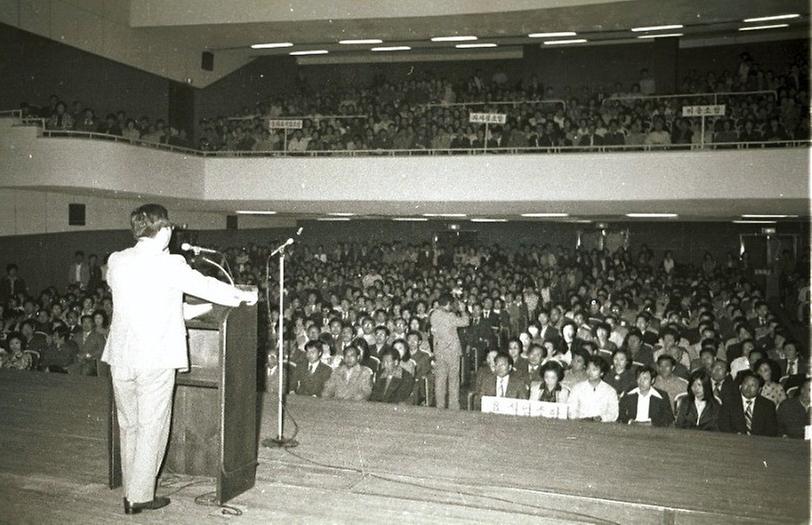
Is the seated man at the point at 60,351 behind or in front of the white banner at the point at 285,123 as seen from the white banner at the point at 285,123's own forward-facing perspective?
in front

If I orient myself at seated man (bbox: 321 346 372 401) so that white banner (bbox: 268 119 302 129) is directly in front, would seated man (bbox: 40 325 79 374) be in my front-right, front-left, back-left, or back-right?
front-left

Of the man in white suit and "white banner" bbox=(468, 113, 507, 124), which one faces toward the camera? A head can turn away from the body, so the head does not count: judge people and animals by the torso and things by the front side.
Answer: the white banner

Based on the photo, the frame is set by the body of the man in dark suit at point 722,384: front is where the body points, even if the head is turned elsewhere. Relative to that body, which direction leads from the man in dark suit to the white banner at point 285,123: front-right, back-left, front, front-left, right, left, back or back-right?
right

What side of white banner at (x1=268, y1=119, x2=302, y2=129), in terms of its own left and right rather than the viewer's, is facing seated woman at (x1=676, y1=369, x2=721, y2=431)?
front

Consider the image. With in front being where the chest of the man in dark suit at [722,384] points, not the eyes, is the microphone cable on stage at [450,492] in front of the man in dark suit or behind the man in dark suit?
in front

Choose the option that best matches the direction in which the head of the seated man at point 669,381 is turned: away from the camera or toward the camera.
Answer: toward the camera

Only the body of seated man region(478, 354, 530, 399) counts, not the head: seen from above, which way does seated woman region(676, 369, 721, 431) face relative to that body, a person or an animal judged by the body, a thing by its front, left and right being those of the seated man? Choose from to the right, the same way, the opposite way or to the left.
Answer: the same way

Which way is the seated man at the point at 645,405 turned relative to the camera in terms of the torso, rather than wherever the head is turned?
toward the camera

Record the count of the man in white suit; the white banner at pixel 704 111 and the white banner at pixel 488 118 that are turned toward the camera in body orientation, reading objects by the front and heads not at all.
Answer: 2

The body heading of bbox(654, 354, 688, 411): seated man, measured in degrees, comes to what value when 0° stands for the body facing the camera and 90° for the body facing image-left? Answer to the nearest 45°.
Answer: approximately 45°

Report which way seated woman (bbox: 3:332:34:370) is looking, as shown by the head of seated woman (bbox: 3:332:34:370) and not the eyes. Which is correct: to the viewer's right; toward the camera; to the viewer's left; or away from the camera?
toward the camera

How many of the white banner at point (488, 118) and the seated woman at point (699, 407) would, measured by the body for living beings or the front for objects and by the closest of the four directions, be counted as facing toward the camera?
2

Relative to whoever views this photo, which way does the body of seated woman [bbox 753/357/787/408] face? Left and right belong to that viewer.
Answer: facing the viewer and to the left of the viewer

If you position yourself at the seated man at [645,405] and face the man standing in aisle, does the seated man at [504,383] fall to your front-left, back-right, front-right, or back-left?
front-left

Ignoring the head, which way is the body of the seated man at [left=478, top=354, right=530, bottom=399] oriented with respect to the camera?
toward the camera

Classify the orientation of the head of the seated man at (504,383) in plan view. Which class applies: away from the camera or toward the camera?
toward the camera
